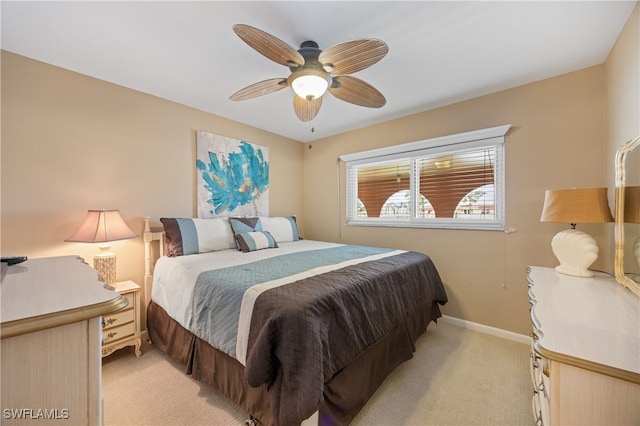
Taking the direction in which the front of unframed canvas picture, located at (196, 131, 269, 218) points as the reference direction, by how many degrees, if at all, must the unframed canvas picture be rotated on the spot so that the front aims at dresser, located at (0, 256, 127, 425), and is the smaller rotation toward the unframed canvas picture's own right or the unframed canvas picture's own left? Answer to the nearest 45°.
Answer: approximately 45° to the unframed canvas picture's own right

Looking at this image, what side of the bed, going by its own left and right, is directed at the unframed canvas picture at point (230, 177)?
back

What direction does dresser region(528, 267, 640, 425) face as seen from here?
to the viewer's left

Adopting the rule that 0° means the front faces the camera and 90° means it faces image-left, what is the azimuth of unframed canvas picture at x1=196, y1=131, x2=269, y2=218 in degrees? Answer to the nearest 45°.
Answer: approximately 315°

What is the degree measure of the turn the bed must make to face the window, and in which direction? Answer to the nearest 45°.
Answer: approximately 90° to its left

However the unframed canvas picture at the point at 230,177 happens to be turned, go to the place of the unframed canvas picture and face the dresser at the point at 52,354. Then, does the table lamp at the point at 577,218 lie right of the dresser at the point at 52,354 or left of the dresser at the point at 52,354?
left

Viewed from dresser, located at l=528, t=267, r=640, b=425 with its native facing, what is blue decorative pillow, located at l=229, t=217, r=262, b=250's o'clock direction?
The blue decorative pillow is roughly at 12 o'clock from the dresser.

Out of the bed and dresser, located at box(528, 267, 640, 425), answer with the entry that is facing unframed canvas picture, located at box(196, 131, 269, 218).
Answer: the dresser

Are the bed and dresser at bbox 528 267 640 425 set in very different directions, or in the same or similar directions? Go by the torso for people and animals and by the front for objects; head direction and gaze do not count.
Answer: very different directions

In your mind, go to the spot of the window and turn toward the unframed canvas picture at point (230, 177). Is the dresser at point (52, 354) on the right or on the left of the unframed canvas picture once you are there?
left

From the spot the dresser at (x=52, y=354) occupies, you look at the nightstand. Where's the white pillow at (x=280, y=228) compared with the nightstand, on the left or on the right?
right
